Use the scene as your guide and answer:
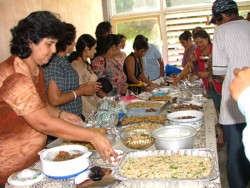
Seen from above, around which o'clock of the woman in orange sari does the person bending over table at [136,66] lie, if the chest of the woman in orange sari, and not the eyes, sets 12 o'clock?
The person bending over table is roughly at 10 o'clock from the woman in orange sari.

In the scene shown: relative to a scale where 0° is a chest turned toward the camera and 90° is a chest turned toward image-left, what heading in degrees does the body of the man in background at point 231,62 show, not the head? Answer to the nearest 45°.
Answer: approximately 135°

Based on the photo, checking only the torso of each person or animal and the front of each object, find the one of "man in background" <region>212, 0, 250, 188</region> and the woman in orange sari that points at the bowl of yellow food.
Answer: the woman in orange sari

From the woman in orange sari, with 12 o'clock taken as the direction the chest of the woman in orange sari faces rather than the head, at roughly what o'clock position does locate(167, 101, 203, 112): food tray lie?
The food tray is roughly at 11 o'clock from the woman in orange sari.

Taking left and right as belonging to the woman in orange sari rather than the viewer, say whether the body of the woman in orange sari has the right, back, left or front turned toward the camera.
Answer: right

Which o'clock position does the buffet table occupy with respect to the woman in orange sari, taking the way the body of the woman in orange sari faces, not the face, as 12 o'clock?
The buffet table is roughly at 12 o'clock from the woman in orange sari.

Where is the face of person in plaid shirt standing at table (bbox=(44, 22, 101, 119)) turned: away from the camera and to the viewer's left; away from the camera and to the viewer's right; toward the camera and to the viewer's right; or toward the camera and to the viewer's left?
away from the camera and to the viewer's right
